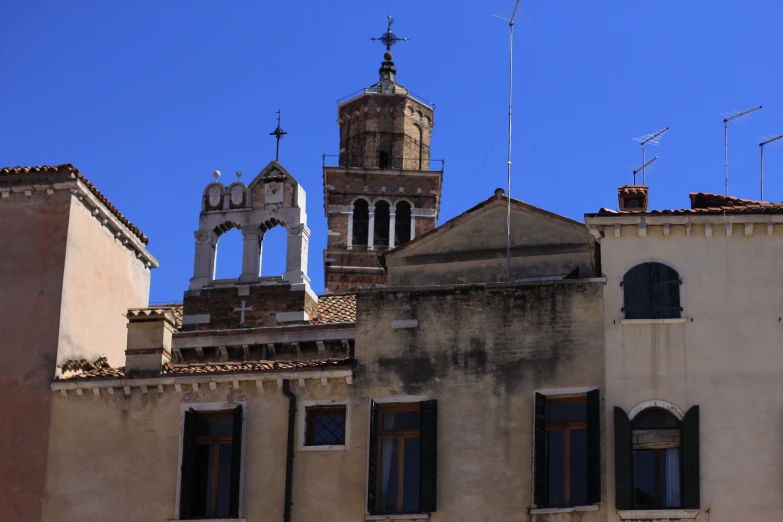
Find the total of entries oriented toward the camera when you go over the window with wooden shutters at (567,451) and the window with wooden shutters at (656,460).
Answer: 2

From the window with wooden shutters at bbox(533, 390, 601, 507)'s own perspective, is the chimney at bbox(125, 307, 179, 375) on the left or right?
on its right

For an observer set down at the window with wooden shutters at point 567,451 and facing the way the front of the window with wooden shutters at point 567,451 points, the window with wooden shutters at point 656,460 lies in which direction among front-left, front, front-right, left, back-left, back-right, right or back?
left

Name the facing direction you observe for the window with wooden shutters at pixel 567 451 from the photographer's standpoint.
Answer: facing the viewer

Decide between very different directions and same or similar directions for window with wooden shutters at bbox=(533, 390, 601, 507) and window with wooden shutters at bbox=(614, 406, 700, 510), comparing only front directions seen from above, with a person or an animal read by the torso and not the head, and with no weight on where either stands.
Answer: same or similar directions

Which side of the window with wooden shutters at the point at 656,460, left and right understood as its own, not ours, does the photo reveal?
front
